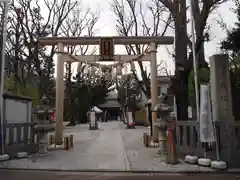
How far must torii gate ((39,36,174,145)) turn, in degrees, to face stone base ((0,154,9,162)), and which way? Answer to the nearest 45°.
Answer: approximately 45° to its right

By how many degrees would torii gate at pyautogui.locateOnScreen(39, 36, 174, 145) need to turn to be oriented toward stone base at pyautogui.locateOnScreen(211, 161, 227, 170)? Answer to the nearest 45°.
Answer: approximately 45° to its left

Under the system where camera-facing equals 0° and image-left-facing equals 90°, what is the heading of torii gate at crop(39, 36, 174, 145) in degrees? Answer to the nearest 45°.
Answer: approximately 0°

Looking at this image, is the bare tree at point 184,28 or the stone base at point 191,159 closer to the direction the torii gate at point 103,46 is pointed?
the stone base

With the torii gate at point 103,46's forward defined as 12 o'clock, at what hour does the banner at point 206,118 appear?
The banner is roughly at 11 o'clock from the torii gate.

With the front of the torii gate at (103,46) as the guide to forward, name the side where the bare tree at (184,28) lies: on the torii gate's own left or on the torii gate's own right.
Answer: on the torii gate's own left

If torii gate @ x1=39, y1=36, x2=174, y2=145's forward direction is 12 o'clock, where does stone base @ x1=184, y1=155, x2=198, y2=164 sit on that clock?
The stone base is roughly at 11 o'clock from the torii gate.

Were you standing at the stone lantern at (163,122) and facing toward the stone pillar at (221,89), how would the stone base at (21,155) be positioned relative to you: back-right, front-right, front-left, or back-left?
back-right
